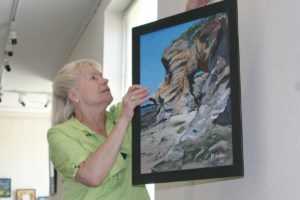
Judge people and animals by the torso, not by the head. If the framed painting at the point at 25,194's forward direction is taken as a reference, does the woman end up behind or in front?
in front

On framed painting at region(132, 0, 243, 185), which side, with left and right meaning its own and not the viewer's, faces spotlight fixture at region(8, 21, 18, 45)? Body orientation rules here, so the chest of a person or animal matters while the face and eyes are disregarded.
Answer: right

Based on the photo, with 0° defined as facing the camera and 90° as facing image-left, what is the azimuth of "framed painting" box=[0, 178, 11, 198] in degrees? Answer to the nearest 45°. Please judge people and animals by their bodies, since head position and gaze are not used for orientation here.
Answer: approximately 0°

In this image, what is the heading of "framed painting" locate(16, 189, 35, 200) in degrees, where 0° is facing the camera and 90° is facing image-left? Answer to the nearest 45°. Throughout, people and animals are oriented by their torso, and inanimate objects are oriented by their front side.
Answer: approximately 0°

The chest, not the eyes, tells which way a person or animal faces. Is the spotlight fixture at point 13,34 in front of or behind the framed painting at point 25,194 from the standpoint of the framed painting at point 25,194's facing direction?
in front

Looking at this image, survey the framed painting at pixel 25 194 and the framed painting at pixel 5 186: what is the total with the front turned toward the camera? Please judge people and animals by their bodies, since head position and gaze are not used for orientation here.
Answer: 2

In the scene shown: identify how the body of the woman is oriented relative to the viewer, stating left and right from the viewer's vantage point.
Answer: facing the viewer and to the right of the viewer

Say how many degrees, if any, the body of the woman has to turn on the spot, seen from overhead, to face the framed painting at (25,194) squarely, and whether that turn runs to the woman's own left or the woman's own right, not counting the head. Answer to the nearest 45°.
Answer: approximately 135° to the woman's own left
